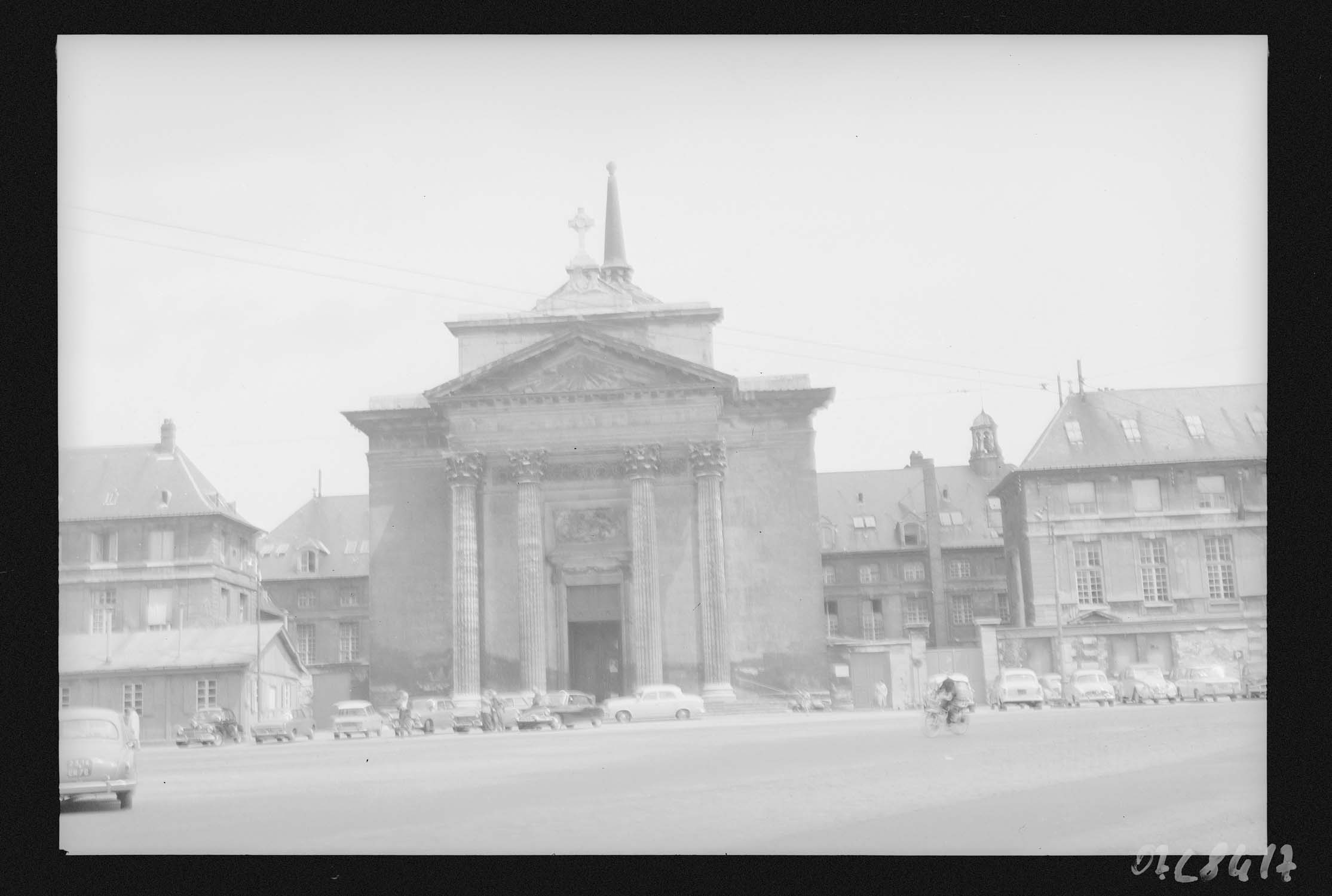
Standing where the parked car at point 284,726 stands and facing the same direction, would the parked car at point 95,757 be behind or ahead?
ahead

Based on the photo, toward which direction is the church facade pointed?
toward the camera

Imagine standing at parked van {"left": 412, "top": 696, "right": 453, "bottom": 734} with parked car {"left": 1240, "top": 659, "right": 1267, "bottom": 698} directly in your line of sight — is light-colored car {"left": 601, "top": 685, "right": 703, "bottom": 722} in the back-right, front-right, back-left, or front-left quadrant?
front-left

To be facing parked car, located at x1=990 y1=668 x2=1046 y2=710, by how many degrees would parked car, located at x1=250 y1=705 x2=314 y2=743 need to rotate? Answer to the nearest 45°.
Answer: approximately 135° to its left

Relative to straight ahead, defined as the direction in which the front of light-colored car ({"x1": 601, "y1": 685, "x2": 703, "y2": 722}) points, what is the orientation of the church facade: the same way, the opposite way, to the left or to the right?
to the left

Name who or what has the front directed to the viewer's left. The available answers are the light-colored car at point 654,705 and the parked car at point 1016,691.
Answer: the light-colored car

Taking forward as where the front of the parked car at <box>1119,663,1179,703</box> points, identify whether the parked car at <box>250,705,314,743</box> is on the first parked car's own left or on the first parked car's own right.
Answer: on the first parked car's own right

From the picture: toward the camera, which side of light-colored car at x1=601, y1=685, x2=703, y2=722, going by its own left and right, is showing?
left

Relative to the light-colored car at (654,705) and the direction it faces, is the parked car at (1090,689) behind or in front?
behind
